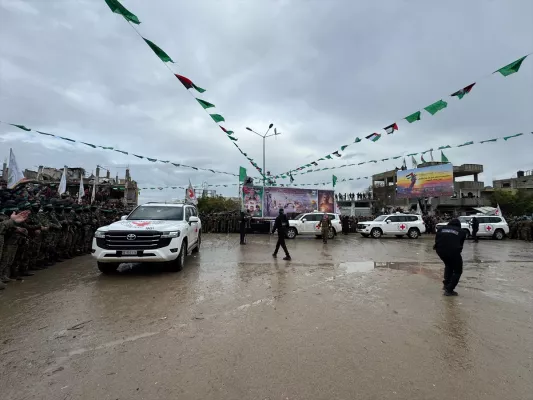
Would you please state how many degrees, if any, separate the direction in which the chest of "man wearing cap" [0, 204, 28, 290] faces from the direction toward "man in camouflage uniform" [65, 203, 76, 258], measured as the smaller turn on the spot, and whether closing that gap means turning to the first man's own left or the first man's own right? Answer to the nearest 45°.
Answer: approximately 45° to the first man's own left

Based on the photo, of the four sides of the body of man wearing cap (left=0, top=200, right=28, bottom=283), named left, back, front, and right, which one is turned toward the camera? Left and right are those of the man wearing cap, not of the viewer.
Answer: right

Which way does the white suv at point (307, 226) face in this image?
to the viewer's left

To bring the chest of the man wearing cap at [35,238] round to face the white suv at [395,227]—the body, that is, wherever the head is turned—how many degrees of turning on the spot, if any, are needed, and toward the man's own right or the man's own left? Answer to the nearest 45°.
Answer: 0° — they already face it

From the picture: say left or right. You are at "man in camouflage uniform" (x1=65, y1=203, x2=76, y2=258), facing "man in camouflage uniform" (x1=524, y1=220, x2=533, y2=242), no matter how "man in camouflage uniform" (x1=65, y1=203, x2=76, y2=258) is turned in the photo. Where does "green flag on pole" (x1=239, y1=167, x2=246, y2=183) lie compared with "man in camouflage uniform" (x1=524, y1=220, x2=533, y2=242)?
left

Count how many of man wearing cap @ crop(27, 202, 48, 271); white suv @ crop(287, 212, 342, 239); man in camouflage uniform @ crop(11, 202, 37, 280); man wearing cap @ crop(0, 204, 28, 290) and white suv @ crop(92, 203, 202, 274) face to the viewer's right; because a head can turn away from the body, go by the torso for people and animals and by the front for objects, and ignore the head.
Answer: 3

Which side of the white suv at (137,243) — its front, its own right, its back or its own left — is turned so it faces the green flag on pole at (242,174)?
back

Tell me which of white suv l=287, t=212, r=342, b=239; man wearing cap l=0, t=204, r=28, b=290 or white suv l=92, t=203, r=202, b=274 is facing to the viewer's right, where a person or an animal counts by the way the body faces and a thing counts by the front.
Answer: the man wearing cap

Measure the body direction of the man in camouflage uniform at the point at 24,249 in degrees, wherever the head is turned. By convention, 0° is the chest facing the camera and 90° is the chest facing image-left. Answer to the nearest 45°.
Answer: approximately 270°

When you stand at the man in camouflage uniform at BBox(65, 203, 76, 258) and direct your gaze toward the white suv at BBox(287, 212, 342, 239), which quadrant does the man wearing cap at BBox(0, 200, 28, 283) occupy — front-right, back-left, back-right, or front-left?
back-right
